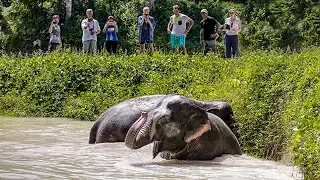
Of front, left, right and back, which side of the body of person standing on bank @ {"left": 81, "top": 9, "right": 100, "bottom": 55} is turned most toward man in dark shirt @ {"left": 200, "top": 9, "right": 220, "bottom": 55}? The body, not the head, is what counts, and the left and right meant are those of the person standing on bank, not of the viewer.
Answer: left

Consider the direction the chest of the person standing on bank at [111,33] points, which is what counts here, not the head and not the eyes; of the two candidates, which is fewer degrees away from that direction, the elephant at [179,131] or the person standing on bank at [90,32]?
the elephant

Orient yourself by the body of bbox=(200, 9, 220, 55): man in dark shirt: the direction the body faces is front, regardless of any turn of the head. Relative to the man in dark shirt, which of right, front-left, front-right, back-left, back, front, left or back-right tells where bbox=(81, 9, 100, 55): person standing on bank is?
front-right

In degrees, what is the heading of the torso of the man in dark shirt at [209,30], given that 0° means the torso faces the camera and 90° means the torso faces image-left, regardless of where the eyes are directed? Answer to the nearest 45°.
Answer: approximately 45°

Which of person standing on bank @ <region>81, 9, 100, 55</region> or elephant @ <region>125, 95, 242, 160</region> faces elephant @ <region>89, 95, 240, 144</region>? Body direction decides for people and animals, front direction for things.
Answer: the person standing on bank

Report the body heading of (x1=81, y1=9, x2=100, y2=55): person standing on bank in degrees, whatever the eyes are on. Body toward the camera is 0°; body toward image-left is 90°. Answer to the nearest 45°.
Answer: approximately 0°

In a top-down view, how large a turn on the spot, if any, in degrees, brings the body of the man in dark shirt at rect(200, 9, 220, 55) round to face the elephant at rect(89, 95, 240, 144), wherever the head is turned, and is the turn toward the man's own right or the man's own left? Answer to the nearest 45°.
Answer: approximately 45° to the man's own left

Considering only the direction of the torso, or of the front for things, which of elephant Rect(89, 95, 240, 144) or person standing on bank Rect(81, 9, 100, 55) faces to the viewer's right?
the elephant

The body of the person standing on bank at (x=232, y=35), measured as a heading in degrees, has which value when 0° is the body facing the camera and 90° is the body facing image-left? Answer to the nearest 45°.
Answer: approximately 0°

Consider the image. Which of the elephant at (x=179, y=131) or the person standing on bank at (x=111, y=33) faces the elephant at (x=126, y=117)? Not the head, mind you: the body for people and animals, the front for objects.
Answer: the person standing on bank

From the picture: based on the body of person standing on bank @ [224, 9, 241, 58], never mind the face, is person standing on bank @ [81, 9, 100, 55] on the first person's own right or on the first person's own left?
on the first person's own right

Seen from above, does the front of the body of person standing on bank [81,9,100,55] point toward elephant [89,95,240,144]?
yes
